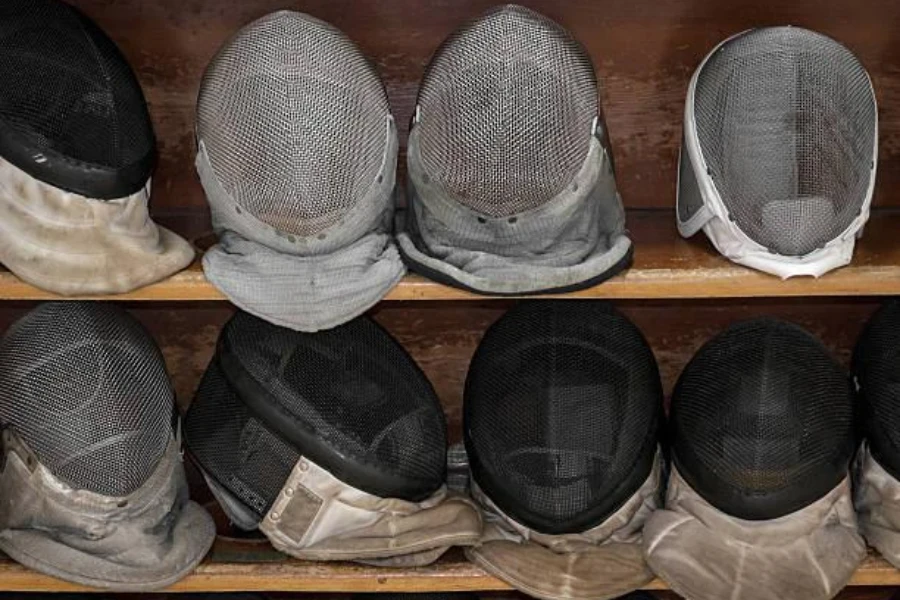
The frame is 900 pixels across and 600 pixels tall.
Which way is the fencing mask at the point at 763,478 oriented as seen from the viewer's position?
toward the camera

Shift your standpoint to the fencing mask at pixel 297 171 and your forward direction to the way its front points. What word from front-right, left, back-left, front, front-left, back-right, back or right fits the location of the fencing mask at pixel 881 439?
left

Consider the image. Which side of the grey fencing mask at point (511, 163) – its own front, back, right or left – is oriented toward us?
front

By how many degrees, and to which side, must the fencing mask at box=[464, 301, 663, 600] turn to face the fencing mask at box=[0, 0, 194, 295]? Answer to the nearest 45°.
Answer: approximately 90° to its right

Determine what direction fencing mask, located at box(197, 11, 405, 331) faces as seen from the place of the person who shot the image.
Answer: facing the viewer

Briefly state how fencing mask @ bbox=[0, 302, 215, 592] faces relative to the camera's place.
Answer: facing the viewer and to the right of the viewer

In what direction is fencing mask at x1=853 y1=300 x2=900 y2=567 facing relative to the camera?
toward the camera

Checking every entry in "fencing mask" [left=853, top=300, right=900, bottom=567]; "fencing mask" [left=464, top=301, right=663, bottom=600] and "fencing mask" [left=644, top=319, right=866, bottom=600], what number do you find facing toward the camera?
3

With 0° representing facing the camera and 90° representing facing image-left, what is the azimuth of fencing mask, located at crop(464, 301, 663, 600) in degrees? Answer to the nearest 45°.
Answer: approximately 0°
